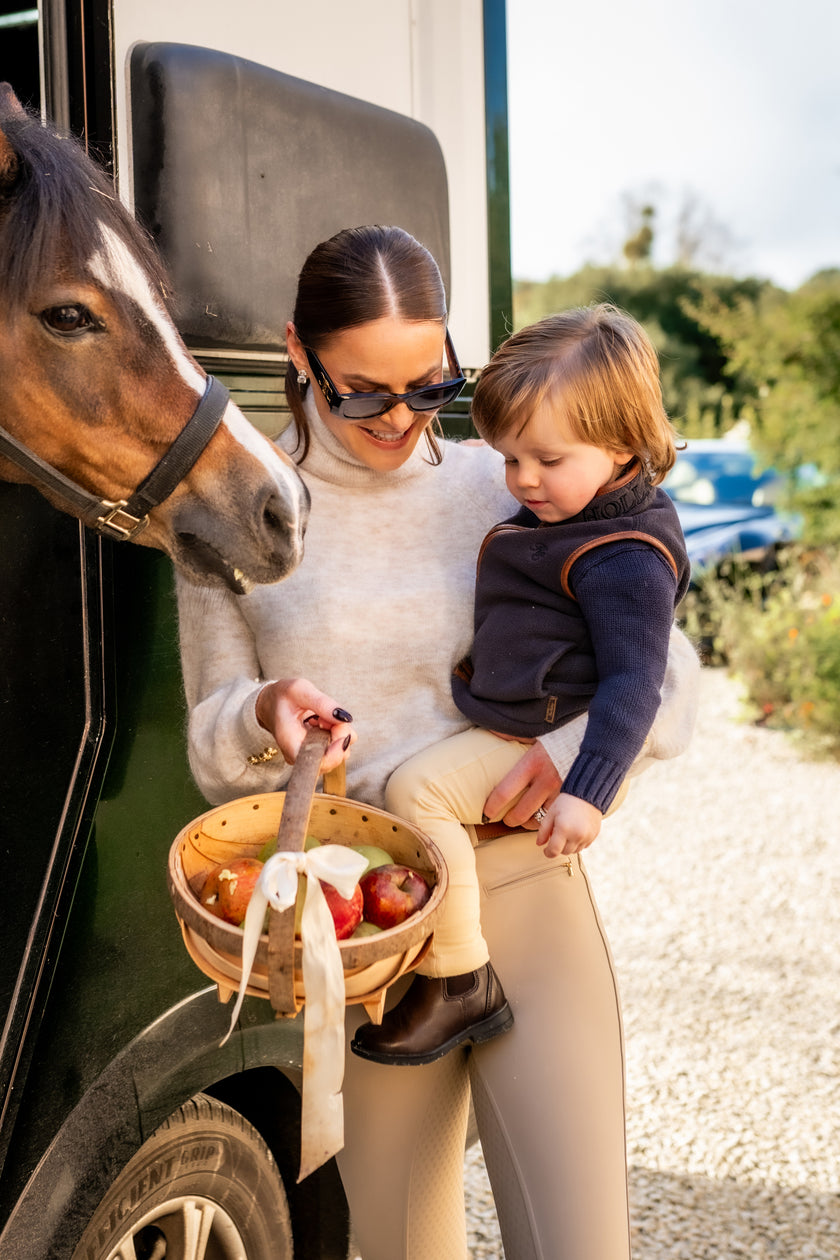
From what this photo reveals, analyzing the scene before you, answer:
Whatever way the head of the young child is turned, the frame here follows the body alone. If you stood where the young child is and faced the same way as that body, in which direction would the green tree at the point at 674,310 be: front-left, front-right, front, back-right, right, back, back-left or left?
back-right

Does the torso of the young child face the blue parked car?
no

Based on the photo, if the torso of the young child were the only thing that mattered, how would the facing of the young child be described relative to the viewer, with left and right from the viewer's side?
facing the viewer and to the left of the viewer

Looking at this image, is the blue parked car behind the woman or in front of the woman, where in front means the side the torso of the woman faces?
behind

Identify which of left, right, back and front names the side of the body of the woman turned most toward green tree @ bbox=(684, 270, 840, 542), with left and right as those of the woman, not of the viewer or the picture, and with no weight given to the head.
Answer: back

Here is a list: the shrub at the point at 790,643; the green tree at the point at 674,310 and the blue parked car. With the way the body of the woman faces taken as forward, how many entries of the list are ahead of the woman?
0

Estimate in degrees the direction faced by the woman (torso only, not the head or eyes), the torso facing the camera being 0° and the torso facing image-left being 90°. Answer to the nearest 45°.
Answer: approximately 0°

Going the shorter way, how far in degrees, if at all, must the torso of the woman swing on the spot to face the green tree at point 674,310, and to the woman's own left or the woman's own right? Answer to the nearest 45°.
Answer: approximately 180°

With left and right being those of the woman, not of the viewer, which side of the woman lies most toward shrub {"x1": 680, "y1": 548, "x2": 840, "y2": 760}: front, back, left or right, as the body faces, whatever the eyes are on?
back
